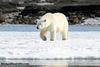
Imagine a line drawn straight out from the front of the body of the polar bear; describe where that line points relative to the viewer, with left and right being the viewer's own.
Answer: facing the viewer and to the left of the viewer
